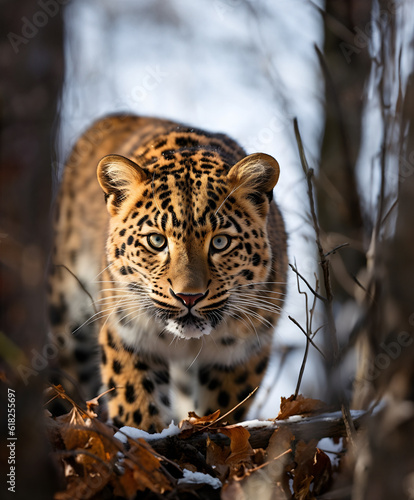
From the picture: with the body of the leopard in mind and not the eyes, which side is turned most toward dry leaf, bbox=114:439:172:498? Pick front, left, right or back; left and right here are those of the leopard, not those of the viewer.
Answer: front

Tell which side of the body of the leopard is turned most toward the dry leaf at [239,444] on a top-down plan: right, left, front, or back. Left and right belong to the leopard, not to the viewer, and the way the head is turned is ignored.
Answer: front

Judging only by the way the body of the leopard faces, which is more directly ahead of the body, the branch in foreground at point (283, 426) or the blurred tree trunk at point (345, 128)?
the branch in foreground

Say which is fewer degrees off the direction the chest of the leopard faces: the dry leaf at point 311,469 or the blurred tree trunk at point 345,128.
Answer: the dry leaf

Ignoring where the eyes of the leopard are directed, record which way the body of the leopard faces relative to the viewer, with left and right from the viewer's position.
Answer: facing the viewer

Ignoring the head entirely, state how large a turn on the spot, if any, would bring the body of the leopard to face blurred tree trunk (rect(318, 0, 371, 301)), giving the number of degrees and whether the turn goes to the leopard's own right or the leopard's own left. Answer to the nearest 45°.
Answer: approximately 135° to the leopard's own left
